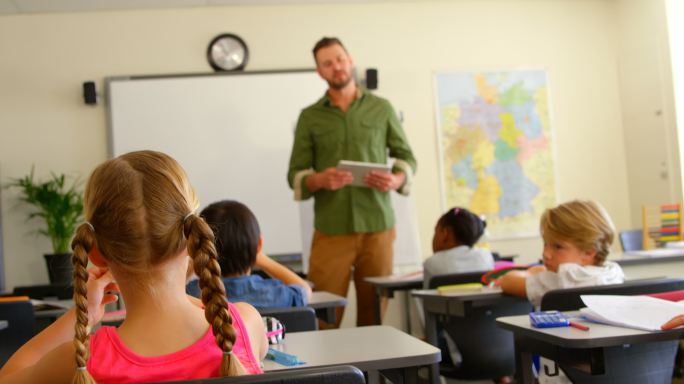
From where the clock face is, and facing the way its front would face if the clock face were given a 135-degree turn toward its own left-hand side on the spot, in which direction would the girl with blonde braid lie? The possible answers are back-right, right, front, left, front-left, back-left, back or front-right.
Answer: back-right

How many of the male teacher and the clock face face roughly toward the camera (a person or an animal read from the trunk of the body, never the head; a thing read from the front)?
2

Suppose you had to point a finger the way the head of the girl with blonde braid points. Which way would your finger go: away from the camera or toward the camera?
away from the camera

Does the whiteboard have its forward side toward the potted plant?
no

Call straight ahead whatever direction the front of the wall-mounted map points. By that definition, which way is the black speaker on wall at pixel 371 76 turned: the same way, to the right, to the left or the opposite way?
the same way

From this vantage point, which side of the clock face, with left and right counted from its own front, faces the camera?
front

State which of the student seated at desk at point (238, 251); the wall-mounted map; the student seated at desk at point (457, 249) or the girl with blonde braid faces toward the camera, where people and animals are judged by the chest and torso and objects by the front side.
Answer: the wall-mounted map

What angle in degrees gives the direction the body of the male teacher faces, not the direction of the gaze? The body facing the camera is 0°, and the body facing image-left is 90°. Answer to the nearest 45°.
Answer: approximately 0°

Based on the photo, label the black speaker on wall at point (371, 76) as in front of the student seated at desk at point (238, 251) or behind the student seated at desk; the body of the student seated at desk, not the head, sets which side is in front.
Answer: in front

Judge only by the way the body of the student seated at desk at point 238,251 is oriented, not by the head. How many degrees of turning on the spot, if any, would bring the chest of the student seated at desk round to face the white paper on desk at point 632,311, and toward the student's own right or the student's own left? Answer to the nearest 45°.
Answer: approximately 135° to the student's own right

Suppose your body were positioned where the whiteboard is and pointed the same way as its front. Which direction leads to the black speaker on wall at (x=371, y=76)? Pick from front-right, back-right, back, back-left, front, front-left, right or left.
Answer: left

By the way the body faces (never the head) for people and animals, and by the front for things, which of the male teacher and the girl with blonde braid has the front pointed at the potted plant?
the girl with blonde braid

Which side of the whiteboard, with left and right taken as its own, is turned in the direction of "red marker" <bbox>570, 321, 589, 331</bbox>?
front

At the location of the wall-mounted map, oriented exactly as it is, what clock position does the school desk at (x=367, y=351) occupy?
The school desk is roughly at 12 o'clock from the wall-mounted map.

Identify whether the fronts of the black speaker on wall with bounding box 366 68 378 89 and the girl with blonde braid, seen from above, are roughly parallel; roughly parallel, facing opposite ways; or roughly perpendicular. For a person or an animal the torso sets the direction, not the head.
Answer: roughly parallel, facing opposite ways

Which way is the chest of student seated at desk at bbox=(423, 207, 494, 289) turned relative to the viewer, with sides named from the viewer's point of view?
facing away from the viewer and to the left of the viewer

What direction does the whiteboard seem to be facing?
toward the camera

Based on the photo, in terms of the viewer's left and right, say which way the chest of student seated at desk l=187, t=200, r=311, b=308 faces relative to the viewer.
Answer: facing away from the viewer

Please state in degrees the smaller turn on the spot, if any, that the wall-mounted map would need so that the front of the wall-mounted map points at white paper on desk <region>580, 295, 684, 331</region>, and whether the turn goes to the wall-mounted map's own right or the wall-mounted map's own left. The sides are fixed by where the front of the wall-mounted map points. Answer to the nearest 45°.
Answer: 0° — it already faces it

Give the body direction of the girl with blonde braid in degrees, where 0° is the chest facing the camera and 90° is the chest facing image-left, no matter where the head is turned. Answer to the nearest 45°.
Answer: approximately 180°

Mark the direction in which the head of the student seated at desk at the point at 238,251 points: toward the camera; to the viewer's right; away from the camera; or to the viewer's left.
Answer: away from the camera
